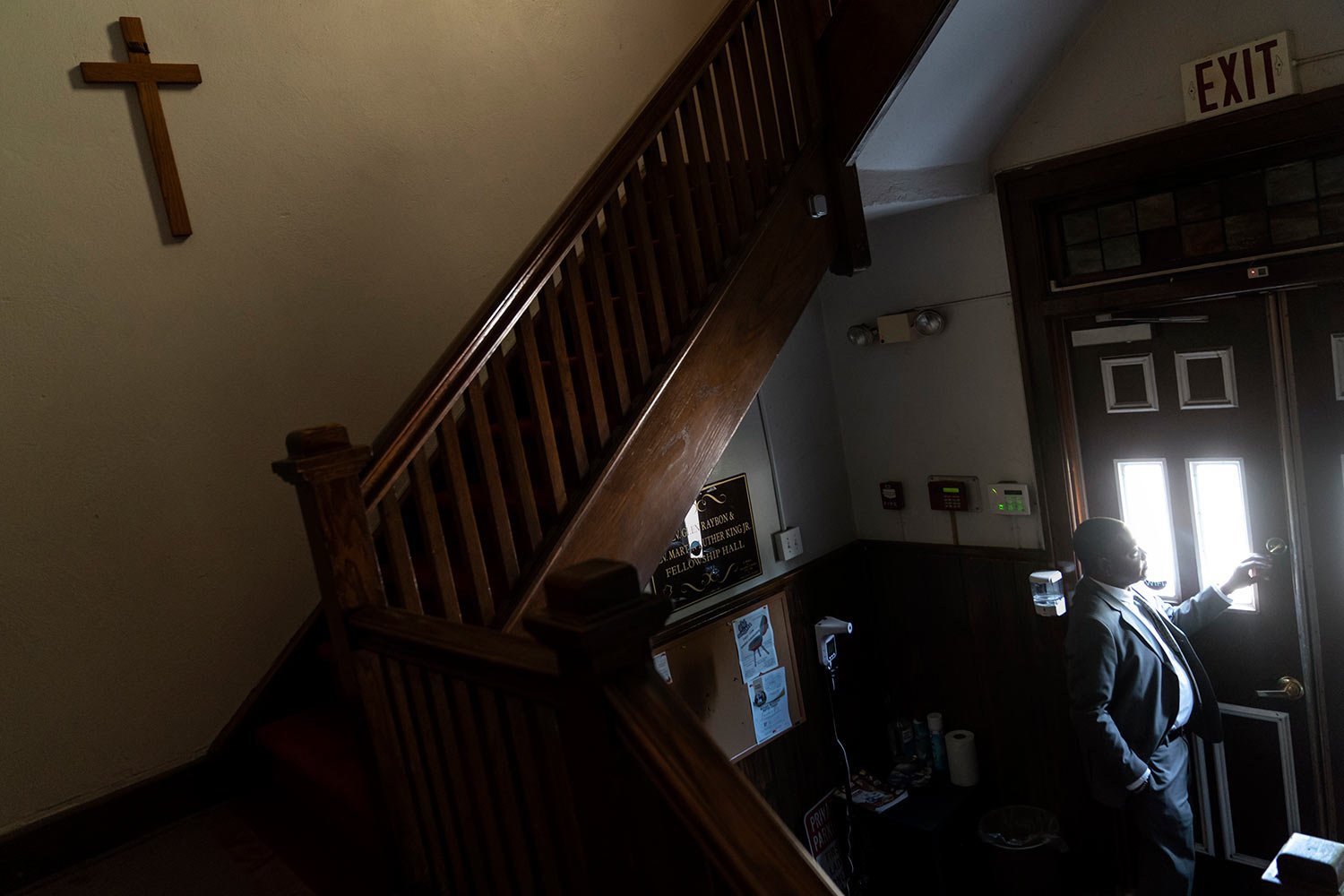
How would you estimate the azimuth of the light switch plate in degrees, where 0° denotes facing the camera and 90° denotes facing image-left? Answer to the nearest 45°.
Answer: approximately 315°

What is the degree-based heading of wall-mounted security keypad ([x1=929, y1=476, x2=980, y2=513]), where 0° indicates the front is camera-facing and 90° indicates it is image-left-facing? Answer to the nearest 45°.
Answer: approximately 45°

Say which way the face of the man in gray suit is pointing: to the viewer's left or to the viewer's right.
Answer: to the viewer's right

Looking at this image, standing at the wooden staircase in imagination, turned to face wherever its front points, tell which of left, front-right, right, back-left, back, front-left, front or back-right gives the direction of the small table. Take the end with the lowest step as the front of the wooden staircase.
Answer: back

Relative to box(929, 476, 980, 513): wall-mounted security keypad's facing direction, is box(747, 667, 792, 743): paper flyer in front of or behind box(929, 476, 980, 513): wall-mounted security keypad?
in front

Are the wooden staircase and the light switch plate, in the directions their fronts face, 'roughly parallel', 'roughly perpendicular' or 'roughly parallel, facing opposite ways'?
roughly perpendicular

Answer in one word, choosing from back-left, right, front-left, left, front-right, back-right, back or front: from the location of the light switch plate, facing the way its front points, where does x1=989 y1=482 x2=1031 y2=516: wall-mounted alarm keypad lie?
front-left

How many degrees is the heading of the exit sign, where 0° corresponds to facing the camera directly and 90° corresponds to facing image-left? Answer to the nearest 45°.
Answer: approximately 45°

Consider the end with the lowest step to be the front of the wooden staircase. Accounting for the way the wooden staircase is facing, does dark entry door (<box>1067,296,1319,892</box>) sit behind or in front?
behind
